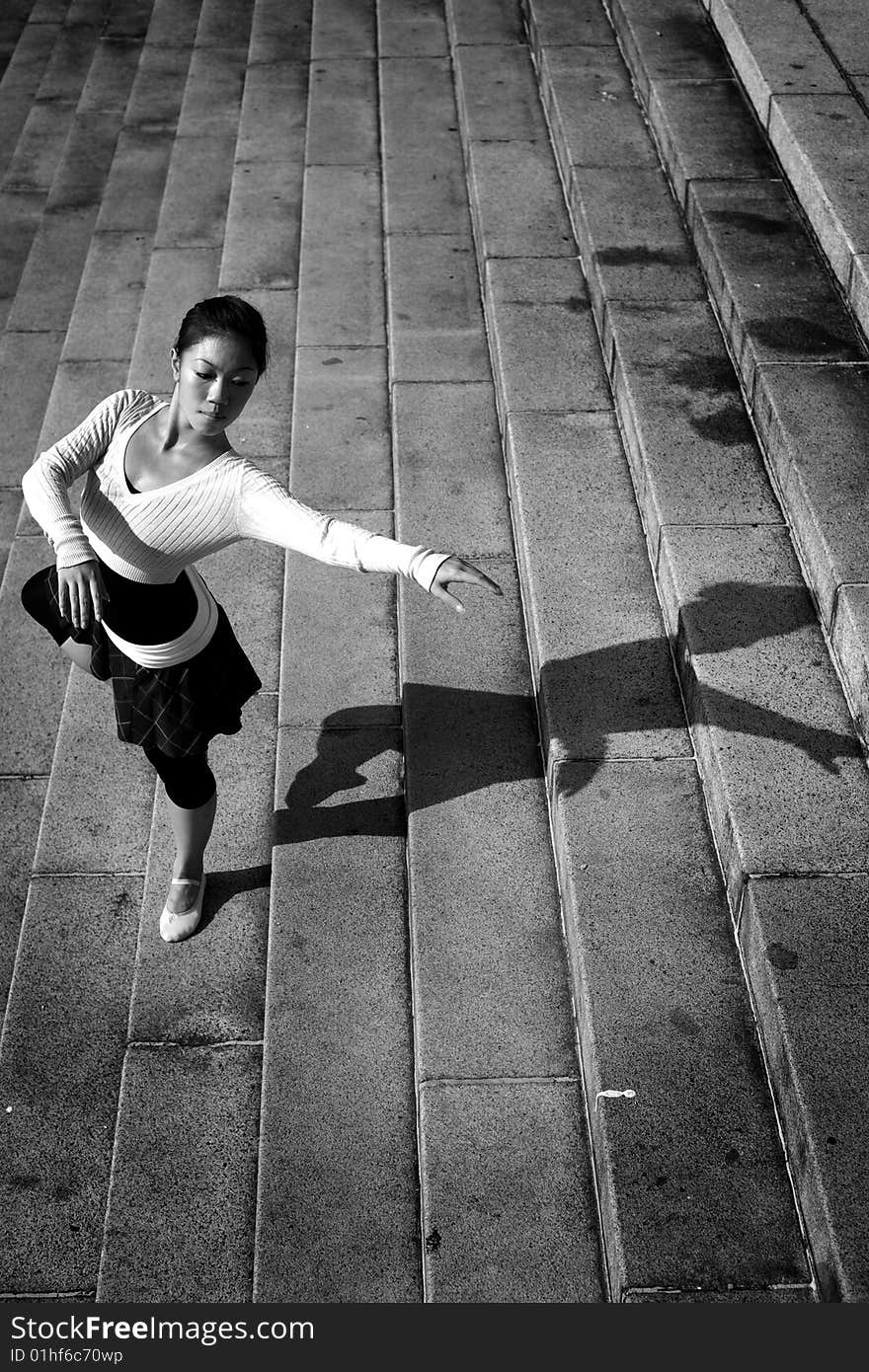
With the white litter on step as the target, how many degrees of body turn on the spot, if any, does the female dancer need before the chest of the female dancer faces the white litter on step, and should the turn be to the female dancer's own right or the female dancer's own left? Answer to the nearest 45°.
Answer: approximately 45° to the female dancer's own left

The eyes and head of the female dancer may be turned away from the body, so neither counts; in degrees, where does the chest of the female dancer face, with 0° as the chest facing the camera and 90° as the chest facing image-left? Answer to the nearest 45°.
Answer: approximately 0°

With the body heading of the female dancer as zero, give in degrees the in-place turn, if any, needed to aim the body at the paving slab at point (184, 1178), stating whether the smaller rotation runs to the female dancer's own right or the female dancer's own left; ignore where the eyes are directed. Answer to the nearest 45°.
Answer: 0° — they already face it
